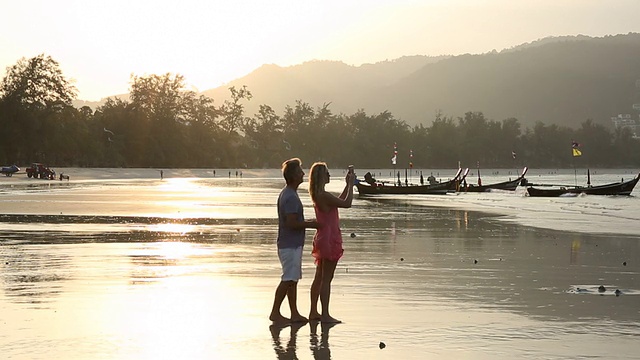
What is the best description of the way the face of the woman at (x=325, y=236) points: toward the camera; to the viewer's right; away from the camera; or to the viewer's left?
to the viewer's right

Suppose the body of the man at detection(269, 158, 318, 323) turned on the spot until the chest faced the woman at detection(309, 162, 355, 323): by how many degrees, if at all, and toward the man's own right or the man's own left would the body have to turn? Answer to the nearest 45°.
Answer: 0° — they already face them

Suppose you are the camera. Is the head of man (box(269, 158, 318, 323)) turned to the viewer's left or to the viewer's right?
to the viewer's right

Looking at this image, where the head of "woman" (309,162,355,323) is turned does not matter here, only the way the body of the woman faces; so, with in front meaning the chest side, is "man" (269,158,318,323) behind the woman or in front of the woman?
behind

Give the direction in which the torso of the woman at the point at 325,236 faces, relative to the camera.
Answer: to the viewer's right

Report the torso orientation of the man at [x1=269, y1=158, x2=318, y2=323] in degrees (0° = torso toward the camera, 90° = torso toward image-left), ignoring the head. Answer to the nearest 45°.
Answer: approximately 270°

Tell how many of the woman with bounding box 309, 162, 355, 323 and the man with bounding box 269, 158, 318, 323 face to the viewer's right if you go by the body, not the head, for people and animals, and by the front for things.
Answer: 2
